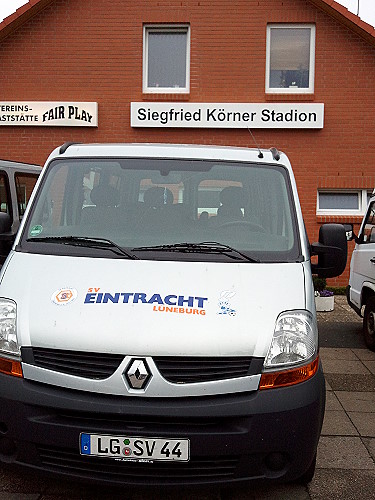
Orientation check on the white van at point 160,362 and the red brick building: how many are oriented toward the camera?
2

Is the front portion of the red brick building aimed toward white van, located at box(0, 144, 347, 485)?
yes

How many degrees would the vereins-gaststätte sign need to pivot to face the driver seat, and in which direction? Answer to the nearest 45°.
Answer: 0° — it already faces it

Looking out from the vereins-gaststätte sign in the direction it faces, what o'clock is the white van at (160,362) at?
The white van is roughly at 12 o'clock from the vereins-gaststätte sign.

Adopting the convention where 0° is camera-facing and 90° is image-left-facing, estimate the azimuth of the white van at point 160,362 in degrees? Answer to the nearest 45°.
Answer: approximately 0°

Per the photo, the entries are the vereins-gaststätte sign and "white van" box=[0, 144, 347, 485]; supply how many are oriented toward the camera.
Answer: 2

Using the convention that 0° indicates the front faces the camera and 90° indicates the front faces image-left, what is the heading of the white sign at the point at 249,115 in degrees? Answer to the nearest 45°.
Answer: approximately 0°

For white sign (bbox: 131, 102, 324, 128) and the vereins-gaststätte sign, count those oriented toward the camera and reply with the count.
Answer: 2

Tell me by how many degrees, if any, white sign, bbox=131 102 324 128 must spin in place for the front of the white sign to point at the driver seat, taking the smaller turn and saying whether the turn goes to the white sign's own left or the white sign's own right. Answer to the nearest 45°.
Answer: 0° — it already faces it
